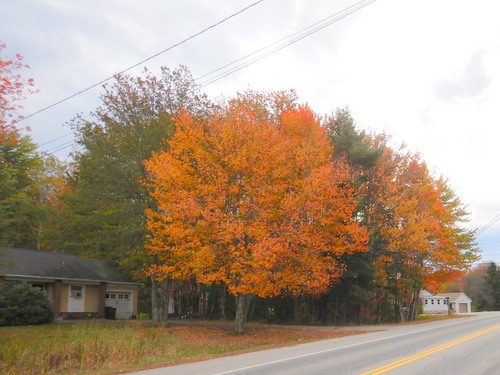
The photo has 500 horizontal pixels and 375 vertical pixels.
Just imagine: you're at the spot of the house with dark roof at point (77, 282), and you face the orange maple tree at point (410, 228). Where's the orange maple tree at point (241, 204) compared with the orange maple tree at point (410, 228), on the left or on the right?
right

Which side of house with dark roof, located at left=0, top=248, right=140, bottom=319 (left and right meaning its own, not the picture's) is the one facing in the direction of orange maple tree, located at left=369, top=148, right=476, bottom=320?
left

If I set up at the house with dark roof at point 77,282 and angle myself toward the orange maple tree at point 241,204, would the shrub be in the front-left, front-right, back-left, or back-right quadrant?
front-right

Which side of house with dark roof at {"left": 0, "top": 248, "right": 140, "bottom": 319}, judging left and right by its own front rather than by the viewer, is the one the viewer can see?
front

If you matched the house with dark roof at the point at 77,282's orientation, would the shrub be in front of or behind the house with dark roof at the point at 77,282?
in front

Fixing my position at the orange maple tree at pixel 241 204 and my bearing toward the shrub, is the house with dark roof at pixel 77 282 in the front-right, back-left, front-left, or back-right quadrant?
front-right

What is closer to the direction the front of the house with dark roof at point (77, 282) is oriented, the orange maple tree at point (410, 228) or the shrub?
the shrub

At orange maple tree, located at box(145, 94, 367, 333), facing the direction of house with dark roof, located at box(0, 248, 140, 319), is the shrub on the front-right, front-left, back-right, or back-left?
front-left
